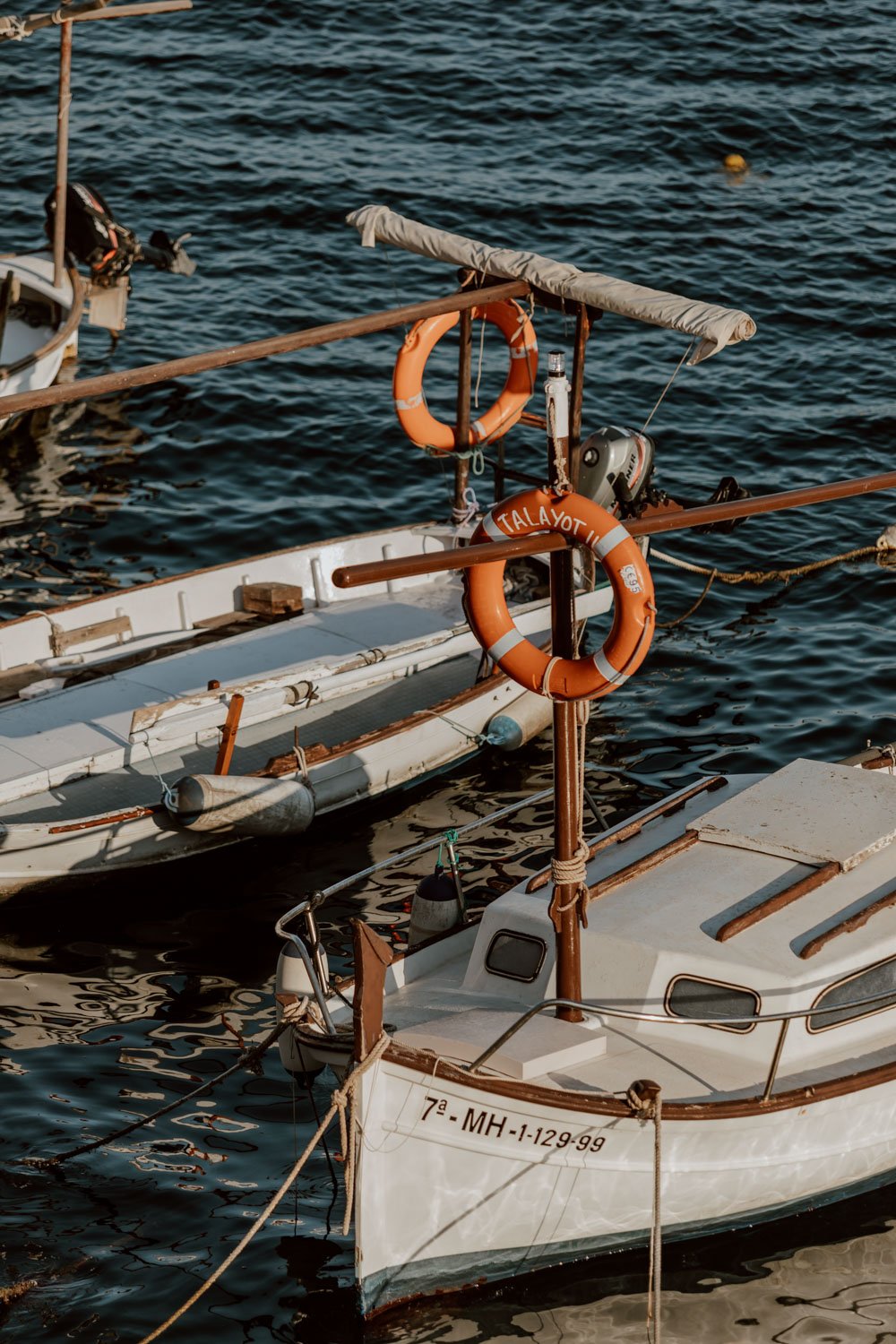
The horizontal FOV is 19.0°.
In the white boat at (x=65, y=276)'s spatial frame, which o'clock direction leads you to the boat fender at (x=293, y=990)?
The boat fender is roughly at 9 o'clock from the white boat.

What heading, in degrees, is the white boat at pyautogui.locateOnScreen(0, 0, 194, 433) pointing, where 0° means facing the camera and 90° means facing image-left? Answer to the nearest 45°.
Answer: approximately 90°

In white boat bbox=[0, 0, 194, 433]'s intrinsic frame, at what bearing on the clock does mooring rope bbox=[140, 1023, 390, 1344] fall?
The mooring rope is roughly at 9 o'clock from the white boat.

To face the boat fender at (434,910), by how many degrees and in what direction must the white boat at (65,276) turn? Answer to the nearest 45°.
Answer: approximately 90° to its left

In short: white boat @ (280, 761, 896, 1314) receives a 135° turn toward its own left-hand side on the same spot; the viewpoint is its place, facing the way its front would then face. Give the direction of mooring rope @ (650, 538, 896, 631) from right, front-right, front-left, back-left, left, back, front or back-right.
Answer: left

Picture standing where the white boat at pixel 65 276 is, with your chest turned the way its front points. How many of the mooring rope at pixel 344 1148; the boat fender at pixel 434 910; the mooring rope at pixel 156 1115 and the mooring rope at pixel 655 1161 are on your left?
4

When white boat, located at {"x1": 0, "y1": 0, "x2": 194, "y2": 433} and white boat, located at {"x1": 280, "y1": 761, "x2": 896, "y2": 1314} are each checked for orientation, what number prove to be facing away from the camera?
0

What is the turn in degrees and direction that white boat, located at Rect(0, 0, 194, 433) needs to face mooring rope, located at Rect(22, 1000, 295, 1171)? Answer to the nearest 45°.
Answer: approximately 90° to its left

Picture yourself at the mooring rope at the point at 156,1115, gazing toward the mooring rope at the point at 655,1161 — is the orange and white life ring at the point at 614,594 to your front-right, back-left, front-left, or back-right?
front-left

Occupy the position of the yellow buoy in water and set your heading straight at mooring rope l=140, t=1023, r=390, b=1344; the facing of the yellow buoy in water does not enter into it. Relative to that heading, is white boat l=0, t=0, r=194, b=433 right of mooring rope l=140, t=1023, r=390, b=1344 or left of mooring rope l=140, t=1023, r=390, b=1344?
right

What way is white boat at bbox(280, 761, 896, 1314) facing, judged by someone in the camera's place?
facing the viewer and to the left of the viewer
